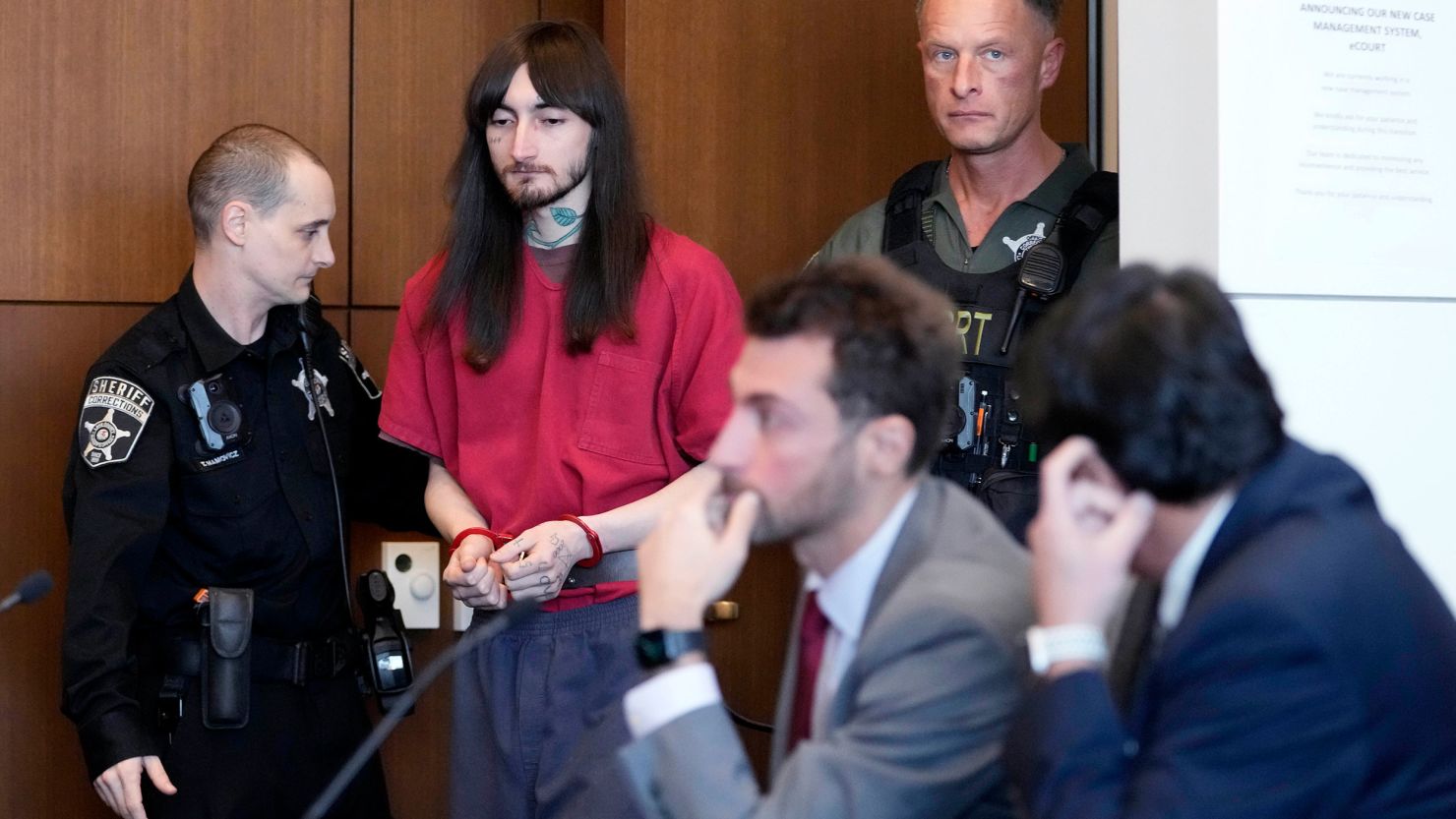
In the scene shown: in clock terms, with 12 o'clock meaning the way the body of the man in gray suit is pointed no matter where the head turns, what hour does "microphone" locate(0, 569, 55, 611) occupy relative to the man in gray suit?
The microphone is roughly at 12 o'clock from the man in gray suit.

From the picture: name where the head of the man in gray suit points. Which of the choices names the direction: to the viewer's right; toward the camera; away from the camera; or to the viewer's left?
to the viewer's left

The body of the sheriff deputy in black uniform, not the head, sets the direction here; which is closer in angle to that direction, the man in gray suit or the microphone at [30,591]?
the man in gray suit

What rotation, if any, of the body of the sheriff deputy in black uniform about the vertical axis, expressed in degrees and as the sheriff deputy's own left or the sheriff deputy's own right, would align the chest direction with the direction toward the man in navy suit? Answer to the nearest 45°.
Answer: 0° — they already face them

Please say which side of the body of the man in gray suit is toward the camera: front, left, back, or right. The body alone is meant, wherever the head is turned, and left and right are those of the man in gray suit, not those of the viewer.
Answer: left

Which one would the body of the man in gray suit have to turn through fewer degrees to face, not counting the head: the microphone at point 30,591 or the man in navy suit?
the microphone
